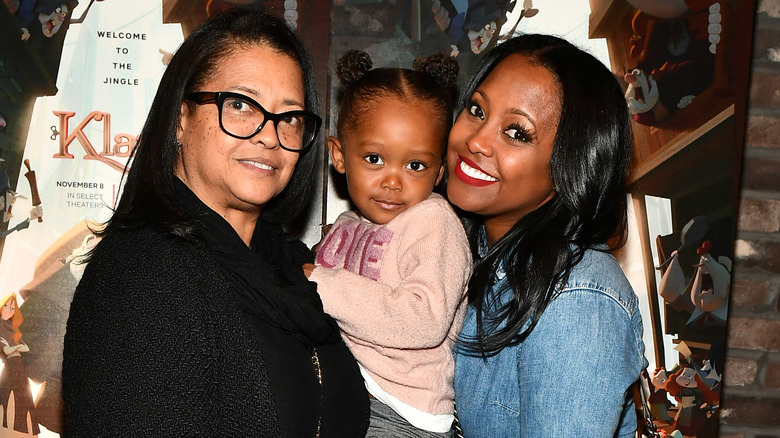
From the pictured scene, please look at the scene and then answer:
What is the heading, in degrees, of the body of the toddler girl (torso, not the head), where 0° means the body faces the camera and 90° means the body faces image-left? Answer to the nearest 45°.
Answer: approximately 45°

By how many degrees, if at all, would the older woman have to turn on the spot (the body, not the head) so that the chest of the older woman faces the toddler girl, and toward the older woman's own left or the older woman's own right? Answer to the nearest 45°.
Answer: approximately 90° to the older woman's own left
